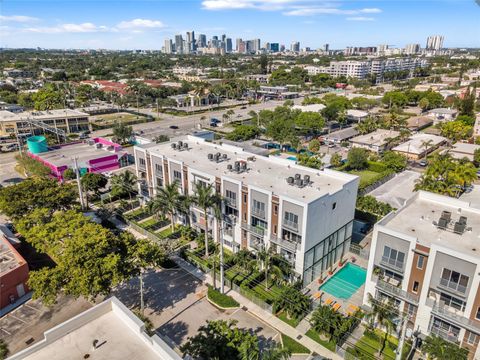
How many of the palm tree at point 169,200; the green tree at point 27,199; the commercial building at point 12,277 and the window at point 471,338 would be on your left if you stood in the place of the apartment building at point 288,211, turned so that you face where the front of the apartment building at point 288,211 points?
1

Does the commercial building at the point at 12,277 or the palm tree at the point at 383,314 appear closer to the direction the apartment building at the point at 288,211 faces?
the commercial building

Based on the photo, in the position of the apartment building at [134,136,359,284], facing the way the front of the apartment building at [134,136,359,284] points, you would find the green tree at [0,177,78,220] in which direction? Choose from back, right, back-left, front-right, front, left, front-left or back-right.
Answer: front-right

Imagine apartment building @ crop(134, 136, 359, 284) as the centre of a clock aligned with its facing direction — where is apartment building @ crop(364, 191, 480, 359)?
apartment building @ crop(364, 191, 480, 359) is roughly at 9 o'clock from apartment building @ crop(134, 136, 359, 284).

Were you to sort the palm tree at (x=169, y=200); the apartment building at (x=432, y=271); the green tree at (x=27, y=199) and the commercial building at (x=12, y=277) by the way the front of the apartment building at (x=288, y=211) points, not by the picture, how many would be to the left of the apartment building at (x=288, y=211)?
1

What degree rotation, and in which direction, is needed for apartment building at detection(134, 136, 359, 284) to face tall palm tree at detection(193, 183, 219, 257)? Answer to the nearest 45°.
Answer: approximately 45° to its right

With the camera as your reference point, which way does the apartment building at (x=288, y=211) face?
facing the viewer and to the left of the viewer

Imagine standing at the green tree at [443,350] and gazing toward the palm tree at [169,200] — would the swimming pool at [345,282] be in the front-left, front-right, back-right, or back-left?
front-right

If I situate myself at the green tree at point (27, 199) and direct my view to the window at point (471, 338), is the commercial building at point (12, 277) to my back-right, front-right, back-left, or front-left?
front-right

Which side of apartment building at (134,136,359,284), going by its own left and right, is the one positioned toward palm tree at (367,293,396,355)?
left

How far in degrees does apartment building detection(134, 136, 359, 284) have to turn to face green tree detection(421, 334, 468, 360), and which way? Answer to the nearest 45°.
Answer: approximately 90° to its left

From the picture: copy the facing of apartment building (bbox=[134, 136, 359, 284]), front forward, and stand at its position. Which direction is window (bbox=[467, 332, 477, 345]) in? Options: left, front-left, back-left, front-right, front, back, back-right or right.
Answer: left

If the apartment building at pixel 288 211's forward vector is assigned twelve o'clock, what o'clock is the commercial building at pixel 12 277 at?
The commercial building is roughly at 1 o'clock from the apartment building.
